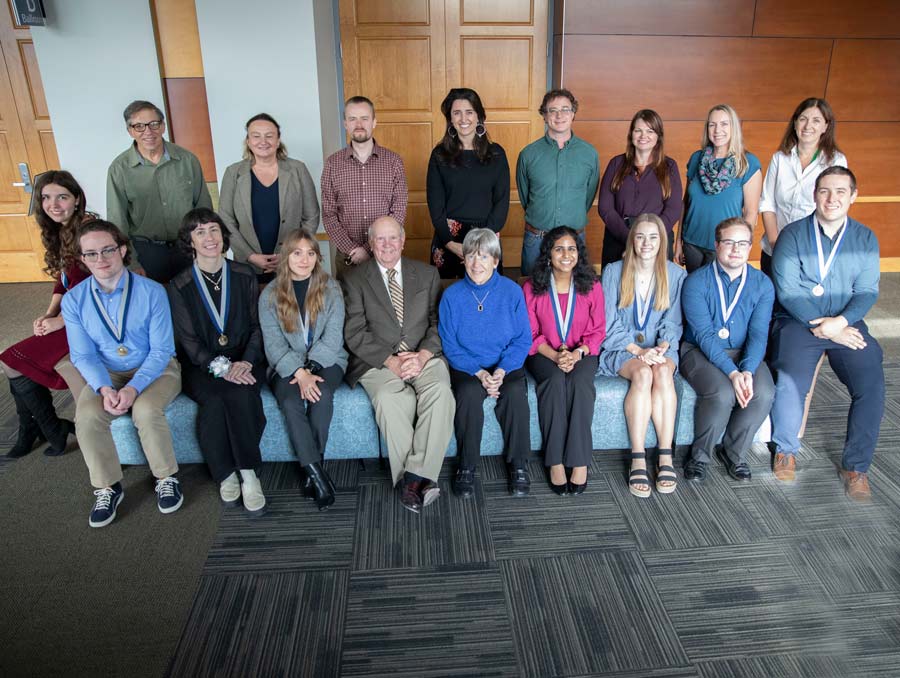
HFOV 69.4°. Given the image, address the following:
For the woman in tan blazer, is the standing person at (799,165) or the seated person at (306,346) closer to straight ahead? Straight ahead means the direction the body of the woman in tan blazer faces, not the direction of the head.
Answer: the seated person

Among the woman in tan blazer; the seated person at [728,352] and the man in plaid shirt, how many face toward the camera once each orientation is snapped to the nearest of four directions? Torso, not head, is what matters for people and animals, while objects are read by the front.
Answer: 3

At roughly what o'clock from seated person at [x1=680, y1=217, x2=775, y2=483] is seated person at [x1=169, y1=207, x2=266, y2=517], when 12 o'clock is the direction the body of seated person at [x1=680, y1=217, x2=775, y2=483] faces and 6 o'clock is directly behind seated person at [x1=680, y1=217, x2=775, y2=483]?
seated person at [x1=169, y1=207, x2=266, y2=517] is roughly at 2 o'clock from seated person at [x1=680, y1=217, x2=775, y2=483].

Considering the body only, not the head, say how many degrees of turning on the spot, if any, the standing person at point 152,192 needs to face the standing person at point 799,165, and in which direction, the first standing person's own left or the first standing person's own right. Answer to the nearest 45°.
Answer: approximately 90° to the first standing person's own left

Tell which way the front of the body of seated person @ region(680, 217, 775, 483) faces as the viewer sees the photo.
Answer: toward the camera

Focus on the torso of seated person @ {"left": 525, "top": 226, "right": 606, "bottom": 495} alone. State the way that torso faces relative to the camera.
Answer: toward the camera

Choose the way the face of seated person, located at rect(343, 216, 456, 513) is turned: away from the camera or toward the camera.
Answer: toward the camera

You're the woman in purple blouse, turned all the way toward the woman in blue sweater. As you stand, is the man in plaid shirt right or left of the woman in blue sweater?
right

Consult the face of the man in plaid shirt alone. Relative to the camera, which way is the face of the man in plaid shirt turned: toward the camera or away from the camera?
toward the camera

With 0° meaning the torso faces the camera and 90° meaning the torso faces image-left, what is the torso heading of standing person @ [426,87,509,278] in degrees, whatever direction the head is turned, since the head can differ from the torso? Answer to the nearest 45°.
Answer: approximately 0°
